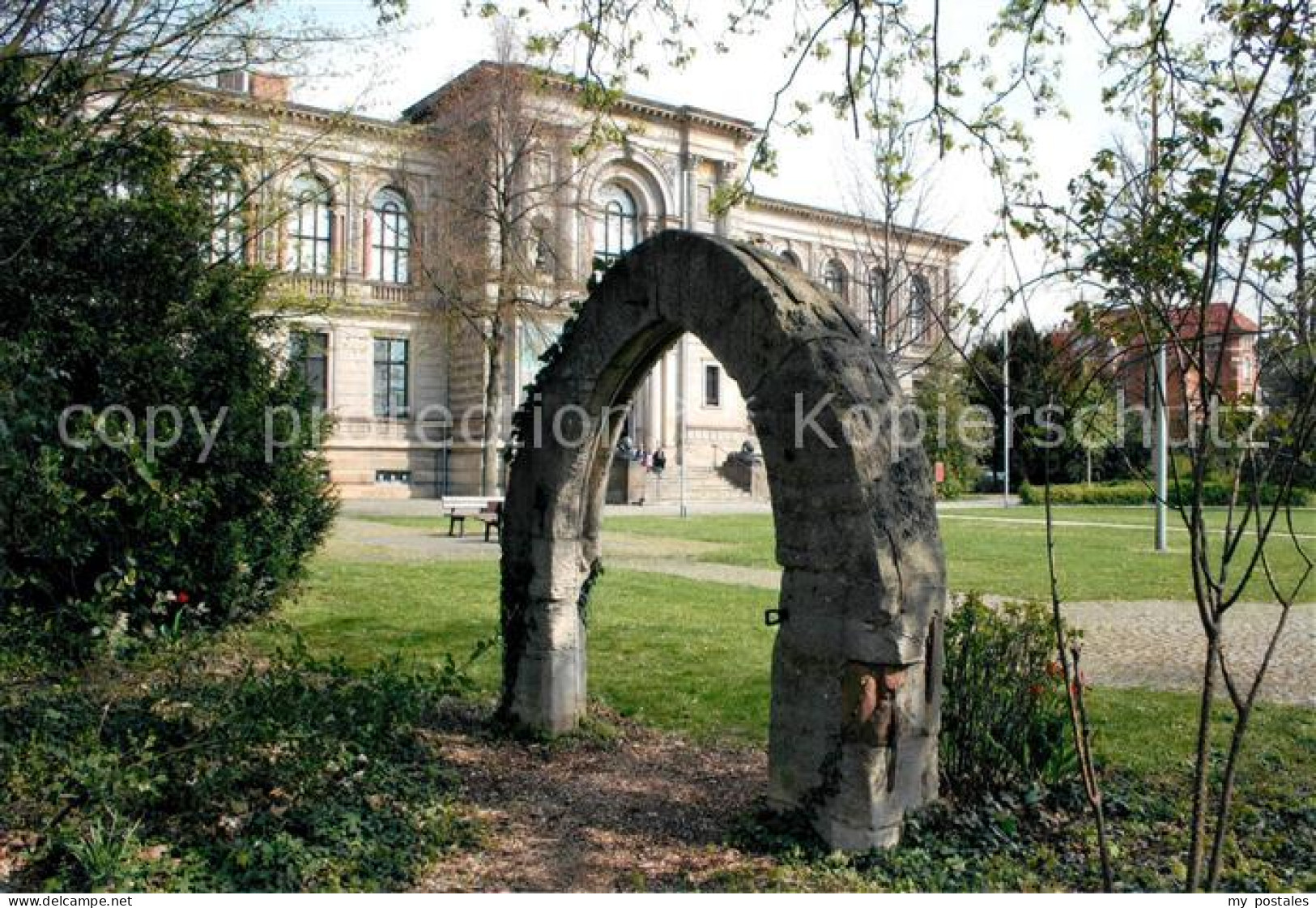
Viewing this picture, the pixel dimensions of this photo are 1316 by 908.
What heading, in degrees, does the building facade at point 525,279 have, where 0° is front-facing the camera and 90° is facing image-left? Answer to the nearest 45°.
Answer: approximately 315°

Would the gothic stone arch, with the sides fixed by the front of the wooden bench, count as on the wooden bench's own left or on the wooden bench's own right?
on the wooden bench's own left

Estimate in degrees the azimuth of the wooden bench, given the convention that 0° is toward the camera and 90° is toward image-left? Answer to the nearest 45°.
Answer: approximately 45°

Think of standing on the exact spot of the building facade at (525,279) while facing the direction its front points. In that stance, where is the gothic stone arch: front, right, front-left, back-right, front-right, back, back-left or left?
front-right
